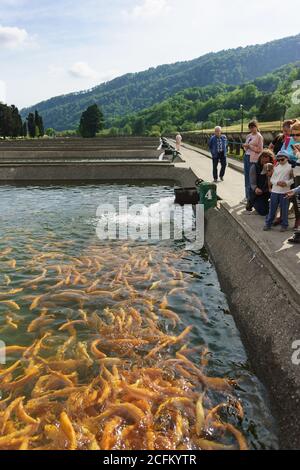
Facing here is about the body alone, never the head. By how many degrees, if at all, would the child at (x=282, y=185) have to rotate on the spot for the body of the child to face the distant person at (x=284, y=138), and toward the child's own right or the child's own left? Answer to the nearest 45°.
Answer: approximately 135° to the child's own right

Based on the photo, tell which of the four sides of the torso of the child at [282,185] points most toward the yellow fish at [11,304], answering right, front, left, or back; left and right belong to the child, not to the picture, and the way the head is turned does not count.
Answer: front

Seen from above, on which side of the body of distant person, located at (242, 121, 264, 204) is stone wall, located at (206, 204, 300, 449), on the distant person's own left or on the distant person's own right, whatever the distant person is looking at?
on the distant person's own left

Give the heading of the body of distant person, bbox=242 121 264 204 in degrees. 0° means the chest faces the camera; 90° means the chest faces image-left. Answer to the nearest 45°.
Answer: approximately 45°

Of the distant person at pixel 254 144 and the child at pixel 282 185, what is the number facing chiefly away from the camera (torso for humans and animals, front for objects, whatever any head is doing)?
0

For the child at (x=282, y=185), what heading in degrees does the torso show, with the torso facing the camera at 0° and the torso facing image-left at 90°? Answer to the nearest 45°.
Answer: approximately 45°
